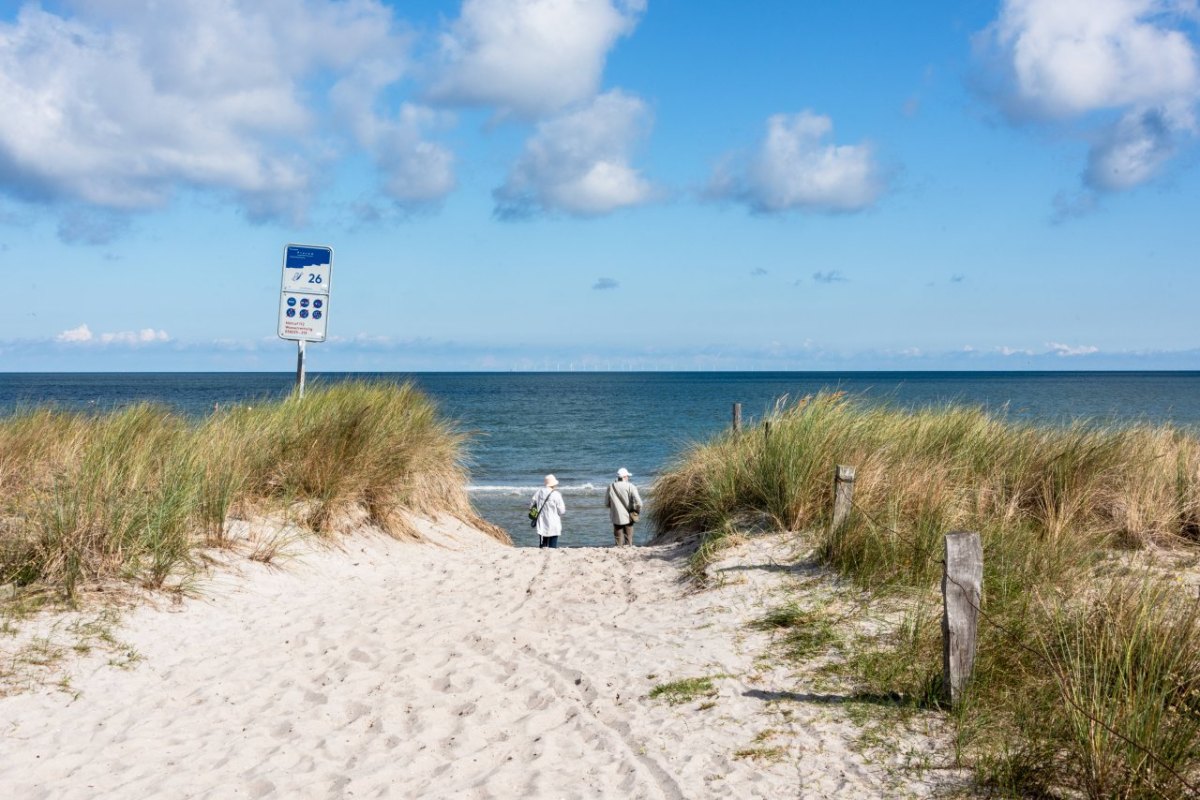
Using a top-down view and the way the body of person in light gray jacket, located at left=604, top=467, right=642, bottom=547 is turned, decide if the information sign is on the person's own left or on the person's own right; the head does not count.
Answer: on the person's own left

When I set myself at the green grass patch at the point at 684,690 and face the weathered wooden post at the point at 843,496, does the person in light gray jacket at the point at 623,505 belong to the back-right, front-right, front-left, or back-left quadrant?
front-left

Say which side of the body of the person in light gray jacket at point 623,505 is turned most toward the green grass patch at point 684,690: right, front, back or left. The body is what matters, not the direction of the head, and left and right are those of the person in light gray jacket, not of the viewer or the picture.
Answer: back

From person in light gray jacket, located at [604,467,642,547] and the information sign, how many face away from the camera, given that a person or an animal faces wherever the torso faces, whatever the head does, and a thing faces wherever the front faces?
1

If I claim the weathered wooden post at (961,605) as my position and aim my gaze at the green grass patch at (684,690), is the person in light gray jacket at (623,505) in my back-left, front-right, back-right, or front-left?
front-right

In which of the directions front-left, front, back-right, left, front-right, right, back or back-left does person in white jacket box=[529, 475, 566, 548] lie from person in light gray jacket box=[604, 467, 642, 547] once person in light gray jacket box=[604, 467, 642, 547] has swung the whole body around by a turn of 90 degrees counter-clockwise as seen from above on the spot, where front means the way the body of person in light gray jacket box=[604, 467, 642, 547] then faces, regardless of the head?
front

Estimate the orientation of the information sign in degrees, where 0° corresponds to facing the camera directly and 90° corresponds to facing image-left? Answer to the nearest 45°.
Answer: approximately 0°

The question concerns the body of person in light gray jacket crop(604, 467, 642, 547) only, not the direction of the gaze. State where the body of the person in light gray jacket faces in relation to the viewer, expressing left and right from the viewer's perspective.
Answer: facing away from the viewer

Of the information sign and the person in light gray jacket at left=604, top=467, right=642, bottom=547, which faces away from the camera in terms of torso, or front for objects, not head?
the person in light gray jacket

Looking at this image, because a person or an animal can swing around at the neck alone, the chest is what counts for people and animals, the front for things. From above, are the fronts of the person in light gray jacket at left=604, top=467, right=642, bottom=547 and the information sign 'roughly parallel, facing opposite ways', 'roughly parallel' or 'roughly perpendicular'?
roughly parallel, facing opposite ways
